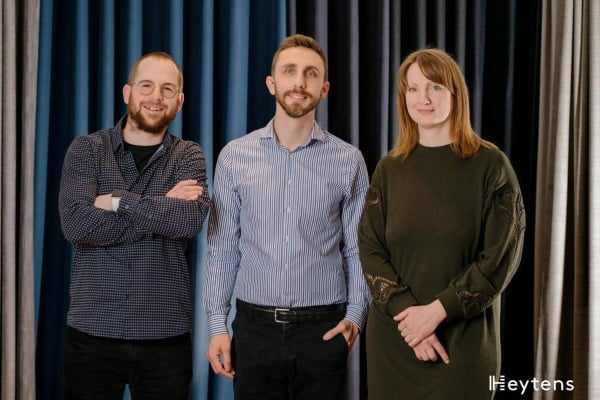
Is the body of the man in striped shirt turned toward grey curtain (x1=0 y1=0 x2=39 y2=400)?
no

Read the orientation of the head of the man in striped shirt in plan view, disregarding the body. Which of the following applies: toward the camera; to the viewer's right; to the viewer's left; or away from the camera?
toward the camera

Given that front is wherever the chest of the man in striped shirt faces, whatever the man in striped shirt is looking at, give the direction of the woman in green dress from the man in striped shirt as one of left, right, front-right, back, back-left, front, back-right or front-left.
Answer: front-left

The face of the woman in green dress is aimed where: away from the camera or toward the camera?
toward the camera

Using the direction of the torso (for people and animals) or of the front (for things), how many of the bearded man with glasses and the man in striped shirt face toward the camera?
2

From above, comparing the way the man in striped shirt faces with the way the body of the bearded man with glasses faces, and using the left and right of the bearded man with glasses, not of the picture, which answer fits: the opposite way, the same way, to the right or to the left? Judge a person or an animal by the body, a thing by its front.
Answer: the same way

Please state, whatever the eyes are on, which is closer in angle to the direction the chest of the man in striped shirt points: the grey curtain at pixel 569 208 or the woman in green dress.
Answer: the woman in green dress

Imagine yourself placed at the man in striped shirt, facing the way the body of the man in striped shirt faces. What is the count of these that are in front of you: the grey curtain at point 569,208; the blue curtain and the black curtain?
0

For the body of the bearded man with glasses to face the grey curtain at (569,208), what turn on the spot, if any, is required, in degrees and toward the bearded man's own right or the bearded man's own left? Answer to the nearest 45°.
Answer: approximately 90° to the bearded man's own left

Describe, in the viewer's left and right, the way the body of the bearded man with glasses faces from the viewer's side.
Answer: facing the viewer

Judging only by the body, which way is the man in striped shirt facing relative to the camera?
toward the camera
